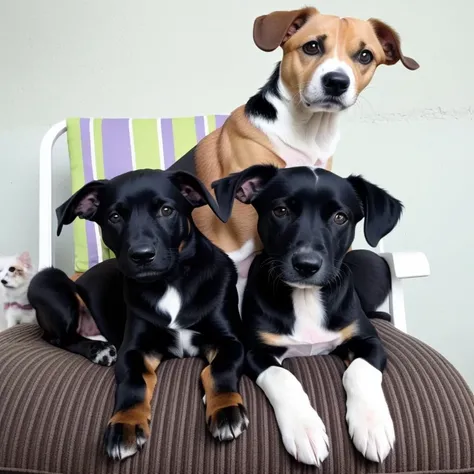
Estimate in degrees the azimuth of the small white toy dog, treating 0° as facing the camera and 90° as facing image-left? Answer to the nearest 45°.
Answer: approximately 45°

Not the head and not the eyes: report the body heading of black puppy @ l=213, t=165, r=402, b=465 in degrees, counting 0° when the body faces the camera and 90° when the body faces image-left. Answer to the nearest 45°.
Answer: approximately 0°

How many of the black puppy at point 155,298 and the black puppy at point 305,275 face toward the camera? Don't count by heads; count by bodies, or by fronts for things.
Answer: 2

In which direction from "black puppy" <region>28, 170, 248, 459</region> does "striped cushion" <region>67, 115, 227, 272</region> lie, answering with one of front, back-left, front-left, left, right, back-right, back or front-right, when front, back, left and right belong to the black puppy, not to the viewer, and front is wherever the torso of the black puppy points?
back
